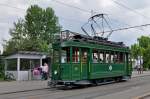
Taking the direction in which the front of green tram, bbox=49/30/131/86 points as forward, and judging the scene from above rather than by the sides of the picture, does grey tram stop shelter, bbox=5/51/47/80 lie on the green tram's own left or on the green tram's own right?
on the green tram's own right

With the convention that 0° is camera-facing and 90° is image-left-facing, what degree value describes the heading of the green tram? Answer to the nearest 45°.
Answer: approximately 45°
